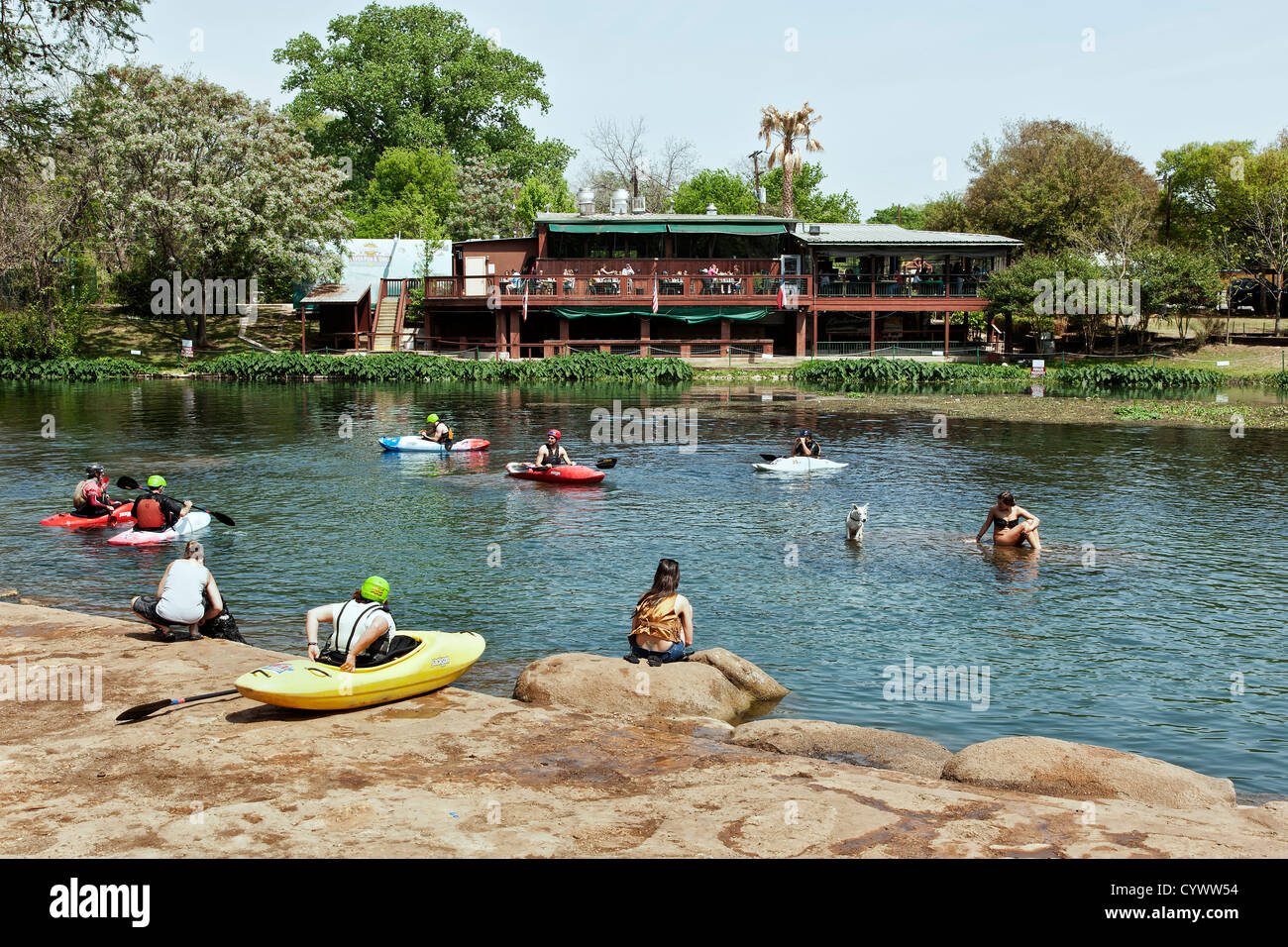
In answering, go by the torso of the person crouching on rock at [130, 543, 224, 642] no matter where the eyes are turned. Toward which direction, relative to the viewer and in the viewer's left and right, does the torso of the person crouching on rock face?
facing away from the viewer

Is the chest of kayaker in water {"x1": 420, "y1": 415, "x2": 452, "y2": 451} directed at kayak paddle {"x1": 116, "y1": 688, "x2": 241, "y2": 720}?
no

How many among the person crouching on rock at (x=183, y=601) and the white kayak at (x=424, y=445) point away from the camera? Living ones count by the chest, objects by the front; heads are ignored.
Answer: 1

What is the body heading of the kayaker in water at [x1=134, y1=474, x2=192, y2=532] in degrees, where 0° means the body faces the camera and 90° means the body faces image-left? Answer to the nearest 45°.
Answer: approximately 225°

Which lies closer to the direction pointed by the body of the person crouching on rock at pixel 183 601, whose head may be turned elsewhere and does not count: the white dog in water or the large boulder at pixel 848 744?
the white dog in water

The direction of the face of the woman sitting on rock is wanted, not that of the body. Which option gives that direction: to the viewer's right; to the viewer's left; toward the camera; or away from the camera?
away from the camera

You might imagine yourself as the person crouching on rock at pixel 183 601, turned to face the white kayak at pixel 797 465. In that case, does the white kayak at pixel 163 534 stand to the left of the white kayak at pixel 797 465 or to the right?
left

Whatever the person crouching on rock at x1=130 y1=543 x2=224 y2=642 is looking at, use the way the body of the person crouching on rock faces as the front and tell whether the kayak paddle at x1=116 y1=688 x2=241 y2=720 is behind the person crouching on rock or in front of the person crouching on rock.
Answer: behind

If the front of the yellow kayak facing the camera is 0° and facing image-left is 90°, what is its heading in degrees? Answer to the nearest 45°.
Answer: approximately 225°

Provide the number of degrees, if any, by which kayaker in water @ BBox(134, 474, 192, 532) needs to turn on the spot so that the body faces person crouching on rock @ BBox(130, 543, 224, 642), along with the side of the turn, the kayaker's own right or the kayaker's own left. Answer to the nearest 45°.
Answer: approximately 135° to the kayaker's own right

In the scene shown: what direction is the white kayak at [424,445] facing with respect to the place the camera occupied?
facing to the left of the viewer
